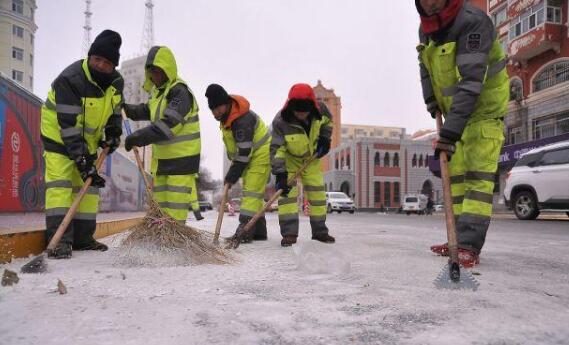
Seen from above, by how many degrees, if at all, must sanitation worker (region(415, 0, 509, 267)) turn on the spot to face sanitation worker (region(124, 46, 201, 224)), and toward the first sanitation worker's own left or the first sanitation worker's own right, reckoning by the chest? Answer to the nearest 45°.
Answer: approximately 45° to the first sanitation worker's own right

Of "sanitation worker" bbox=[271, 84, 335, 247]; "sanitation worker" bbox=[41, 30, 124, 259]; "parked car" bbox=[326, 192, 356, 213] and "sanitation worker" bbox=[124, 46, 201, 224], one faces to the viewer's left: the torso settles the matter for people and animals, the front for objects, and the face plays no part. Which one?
"sanitation worker" bbox=[124, 46, 201, 224]

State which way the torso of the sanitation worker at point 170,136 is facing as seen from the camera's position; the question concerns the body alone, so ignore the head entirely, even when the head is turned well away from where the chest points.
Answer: to the viewer's left

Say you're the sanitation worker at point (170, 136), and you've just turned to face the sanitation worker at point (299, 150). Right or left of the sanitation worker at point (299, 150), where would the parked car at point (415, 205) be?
left

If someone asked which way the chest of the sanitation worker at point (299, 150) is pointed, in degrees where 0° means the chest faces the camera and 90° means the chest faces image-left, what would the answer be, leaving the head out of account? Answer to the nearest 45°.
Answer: approximately 0°

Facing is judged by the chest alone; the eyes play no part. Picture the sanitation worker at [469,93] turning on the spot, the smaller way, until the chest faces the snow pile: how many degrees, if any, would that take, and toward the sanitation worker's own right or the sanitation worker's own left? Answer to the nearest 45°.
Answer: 0° — they already face it

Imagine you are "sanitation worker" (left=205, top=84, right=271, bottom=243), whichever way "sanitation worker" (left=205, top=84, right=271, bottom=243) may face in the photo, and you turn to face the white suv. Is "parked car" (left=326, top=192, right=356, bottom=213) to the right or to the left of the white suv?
left

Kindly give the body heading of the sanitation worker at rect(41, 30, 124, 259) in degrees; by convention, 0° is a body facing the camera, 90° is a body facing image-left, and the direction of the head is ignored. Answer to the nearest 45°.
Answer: approximately 315°

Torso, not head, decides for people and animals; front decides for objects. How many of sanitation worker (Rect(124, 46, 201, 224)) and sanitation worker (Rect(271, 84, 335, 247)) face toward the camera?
1

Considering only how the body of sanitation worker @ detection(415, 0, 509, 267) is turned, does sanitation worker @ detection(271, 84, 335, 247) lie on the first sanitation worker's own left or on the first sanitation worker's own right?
on the first sanitation worker's own right

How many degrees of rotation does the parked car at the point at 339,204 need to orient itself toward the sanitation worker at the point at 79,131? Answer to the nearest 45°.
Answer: approximately 45° to its right
